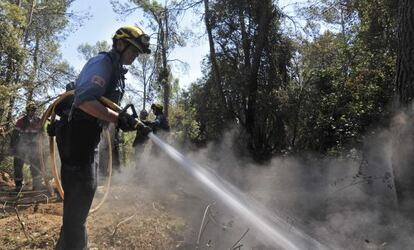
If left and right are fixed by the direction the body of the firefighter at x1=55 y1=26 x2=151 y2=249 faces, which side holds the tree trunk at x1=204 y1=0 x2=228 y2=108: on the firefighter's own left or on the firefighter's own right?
on the firefighter's own left

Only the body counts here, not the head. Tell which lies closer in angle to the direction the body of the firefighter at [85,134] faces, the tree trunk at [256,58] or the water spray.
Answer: the water spray

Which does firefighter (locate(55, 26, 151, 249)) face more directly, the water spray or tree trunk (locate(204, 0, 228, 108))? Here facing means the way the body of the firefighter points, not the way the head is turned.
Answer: the water spray

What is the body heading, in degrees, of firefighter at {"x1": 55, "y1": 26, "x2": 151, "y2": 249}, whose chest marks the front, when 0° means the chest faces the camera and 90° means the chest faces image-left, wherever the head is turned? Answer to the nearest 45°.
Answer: approximately 270°

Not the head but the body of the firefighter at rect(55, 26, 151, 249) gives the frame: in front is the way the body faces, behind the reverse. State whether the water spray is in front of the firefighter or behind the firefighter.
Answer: in front

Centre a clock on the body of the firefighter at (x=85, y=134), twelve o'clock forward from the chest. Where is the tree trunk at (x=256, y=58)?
The tree trunk is roughly at 10 o'clock from the firefighter.

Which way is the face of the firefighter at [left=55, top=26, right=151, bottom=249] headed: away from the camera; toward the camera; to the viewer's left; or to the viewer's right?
to the viewer's right

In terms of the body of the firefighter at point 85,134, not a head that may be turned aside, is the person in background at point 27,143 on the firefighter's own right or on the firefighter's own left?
on the firefighter's own left
